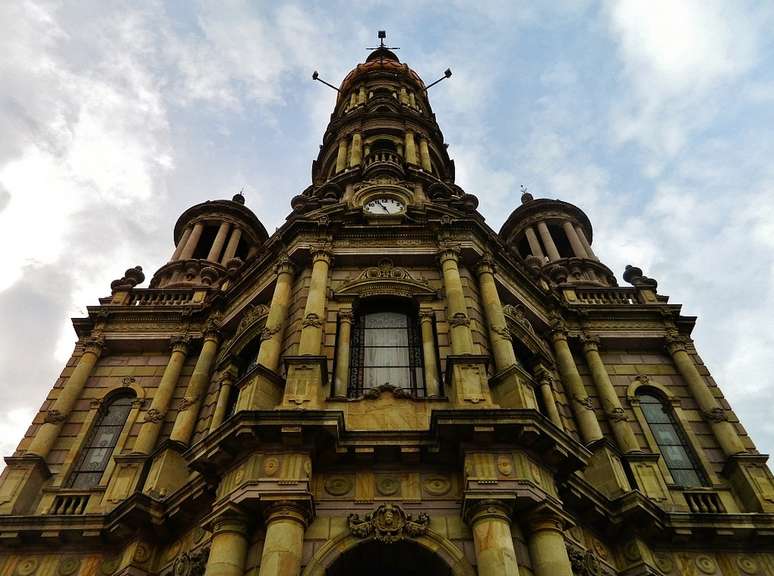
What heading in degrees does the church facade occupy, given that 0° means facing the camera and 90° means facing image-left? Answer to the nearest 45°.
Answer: approximately 0°
